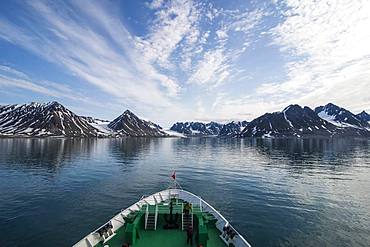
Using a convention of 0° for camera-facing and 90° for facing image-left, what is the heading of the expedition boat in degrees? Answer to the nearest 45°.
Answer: approximately 180°
